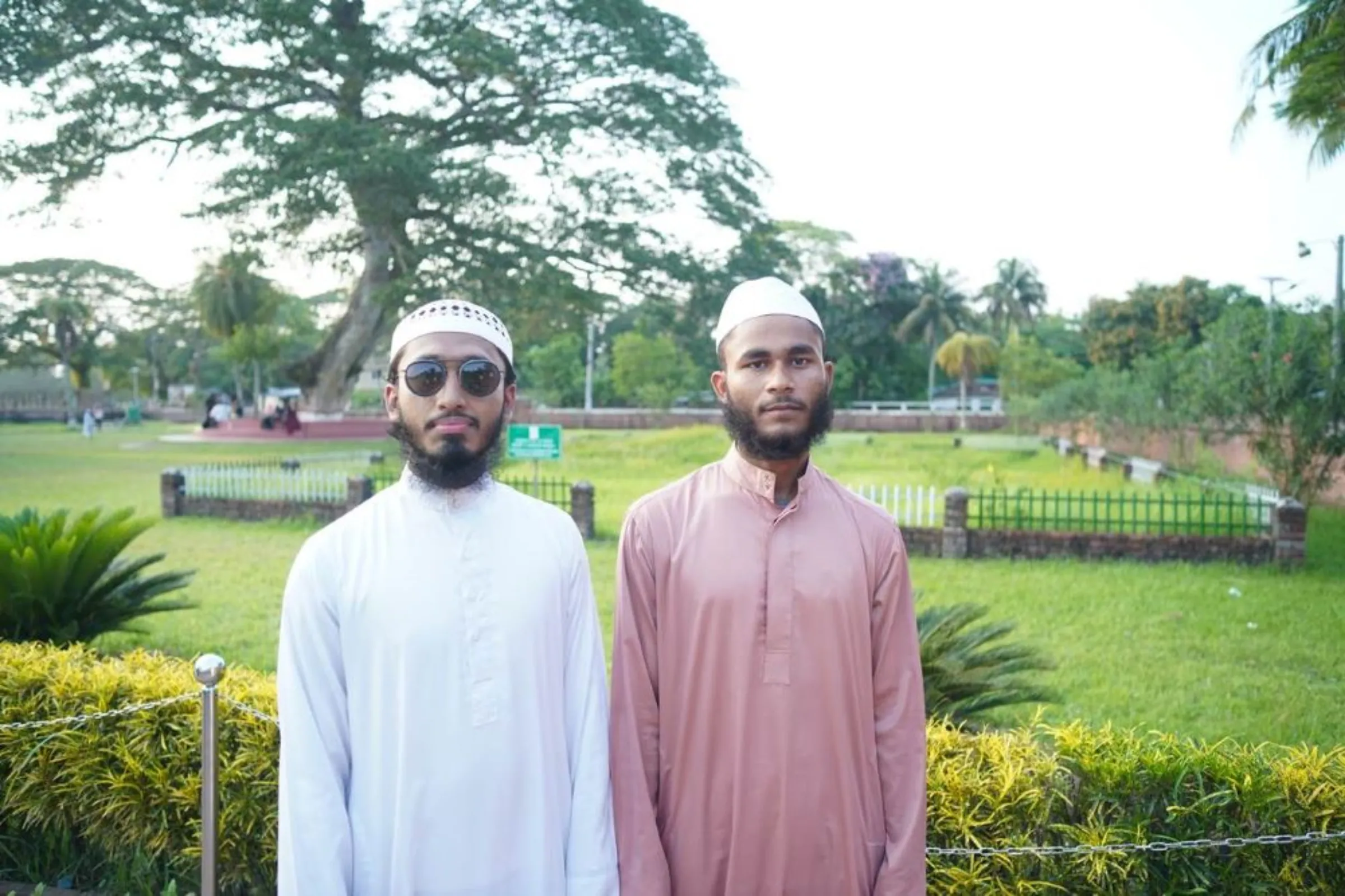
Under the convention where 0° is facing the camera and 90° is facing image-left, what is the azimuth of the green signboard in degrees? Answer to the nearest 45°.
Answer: approximately 0°

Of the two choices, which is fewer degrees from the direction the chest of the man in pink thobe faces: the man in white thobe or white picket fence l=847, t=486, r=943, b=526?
the man in white thobe

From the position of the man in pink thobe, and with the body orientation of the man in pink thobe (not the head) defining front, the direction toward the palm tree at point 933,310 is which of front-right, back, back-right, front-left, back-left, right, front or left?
back

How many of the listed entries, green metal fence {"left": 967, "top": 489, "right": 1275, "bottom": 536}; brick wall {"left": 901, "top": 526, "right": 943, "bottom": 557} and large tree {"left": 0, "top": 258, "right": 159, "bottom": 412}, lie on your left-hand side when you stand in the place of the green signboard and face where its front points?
2

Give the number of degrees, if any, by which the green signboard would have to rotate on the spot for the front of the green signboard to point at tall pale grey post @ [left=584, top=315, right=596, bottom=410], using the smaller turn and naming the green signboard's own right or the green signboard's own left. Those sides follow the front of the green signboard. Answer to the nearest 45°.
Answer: approximately 180°

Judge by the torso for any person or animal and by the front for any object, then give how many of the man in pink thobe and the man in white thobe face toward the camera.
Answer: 2

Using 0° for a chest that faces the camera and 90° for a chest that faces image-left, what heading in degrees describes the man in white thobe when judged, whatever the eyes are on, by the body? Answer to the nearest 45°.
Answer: approximately 0°

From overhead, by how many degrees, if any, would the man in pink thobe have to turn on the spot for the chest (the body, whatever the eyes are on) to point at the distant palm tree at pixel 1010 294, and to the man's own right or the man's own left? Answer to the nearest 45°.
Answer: approximately 180°

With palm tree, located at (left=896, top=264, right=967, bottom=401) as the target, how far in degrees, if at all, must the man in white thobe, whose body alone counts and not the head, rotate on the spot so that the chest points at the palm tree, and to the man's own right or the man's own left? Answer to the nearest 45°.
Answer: approximately 135° to the man's own left

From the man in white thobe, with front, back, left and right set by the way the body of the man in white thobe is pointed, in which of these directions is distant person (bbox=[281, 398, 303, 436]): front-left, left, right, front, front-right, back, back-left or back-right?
back

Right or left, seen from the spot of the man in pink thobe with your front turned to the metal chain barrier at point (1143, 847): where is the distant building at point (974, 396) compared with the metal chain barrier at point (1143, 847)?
left
